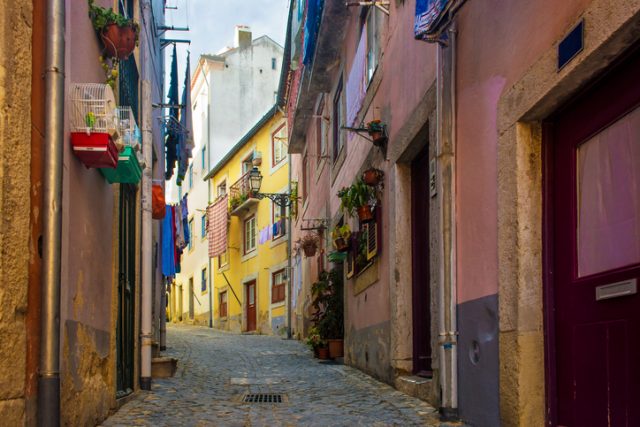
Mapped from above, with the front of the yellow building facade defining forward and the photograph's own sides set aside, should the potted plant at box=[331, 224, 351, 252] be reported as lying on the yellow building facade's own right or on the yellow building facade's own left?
on the yellow building facade's own left

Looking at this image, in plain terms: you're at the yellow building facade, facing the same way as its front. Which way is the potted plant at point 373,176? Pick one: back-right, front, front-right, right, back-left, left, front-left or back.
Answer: front-left

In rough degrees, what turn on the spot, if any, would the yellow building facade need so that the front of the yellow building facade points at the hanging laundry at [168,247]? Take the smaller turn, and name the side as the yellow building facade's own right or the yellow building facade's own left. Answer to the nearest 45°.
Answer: approximately 45° to the yellow building facade's own left

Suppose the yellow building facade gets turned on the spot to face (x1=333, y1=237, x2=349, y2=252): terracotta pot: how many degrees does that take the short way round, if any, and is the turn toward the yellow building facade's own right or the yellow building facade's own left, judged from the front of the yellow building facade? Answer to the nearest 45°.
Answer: approximately 45° to the yellow building facade's own left

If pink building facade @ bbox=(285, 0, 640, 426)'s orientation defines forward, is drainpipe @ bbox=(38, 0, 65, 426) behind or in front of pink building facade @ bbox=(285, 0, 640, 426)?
in front

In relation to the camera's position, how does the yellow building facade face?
facing the viewer and to the left of the viewer

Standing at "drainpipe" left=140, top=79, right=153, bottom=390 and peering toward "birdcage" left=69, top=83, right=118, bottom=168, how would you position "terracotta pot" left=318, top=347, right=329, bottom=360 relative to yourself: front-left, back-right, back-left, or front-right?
back-left

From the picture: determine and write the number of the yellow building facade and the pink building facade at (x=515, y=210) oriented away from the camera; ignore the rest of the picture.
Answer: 0

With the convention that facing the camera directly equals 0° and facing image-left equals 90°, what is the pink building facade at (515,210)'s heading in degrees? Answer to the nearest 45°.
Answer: approximately 45°
